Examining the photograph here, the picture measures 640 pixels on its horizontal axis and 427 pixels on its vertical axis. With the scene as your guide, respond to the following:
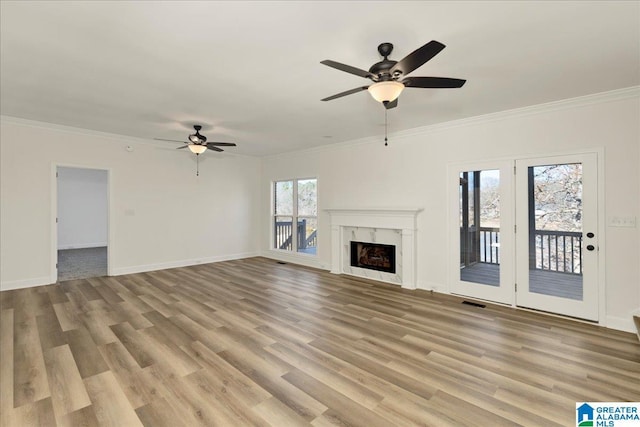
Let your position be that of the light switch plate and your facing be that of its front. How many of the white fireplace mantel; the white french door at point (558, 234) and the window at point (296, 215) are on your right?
3

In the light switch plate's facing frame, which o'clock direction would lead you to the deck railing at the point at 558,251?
The deck railing is roughly at 5 o'clock from the light switch plate.

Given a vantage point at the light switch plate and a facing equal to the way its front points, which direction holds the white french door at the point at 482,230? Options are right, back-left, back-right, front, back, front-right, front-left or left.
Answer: right

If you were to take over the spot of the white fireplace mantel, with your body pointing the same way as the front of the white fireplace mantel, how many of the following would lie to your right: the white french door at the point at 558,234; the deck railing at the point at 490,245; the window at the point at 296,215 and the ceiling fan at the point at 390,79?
1

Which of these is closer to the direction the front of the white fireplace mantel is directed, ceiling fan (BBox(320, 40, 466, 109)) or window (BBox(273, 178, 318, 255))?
the ceiling fan

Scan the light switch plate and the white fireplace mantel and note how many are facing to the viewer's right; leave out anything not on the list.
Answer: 0

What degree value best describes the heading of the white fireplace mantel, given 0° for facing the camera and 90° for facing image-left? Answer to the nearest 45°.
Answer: approximately 45°

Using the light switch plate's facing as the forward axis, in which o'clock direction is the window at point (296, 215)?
The window is roughly at 3 o'clock from the light switch plate.

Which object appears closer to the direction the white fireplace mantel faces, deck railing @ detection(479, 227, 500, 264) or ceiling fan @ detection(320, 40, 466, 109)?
the ceiling fan

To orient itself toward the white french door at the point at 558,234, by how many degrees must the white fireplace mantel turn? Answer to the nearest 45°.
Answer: approximately 90° to its left
